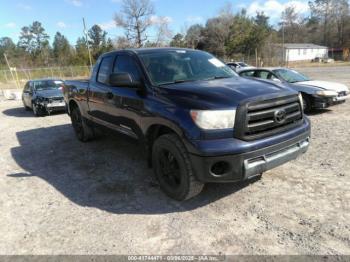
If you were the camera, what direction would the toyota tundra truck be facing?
facing the viewer and to the right of the viewer

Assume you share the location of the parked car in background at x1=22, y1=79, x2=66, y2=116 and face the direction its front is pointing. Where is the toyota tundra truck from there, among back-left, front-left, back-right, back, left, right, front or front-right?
front-right

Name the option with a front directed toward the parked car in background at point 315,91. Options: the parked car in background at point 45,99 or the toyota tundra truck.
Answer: the parked car in background at point 45,99

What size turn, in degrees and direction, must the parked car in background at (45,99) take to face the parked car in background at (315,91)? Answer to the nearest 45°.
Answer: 0° — it already faces it

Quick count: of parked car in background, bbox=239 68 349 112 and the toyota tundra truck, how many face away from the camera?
0

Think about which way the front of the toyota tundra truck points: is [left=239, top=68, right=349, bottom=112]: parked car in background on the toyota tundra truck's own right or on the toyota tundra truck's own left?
on the toyota tundra truck's own left

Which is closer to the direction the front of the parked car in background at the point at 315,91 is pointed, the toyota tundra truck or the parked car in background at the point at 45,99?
the toyota tundra truck

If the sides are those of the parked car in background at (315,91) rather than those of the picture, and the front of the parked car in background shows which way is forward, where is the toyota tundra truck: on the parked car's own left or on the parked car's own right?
on the parked car's own right

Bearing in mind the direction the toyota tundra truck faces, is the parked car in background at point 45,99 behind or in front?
behind

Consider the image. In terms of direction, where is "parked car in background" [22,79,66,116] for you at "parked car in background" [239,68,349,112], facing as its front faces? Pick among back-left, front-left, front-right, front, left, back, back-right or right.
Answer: back-right
